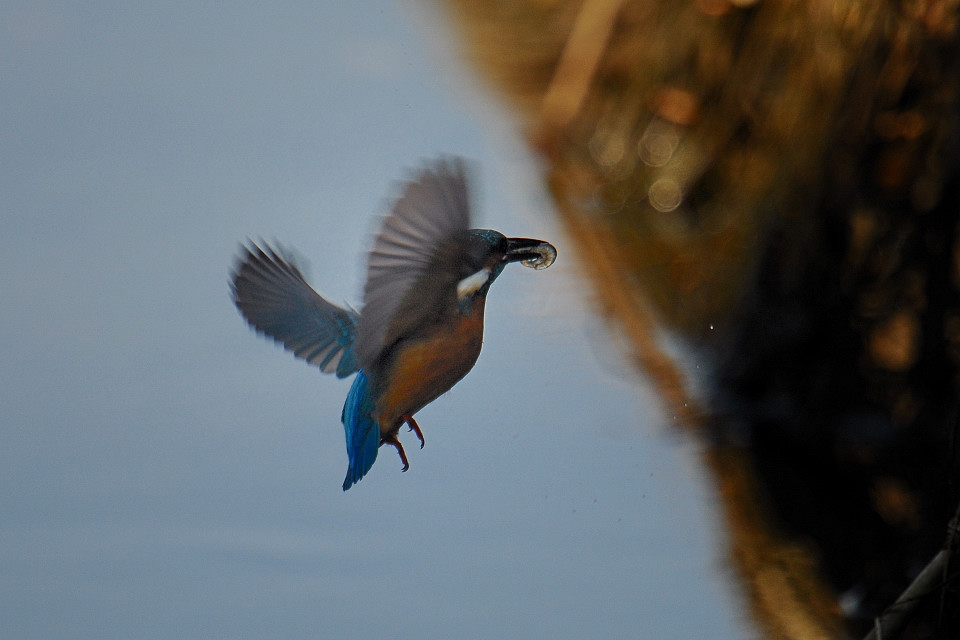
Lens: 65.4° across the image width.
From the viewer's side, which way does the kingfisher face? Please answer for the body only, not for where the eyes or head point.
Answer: to the viewer's right
